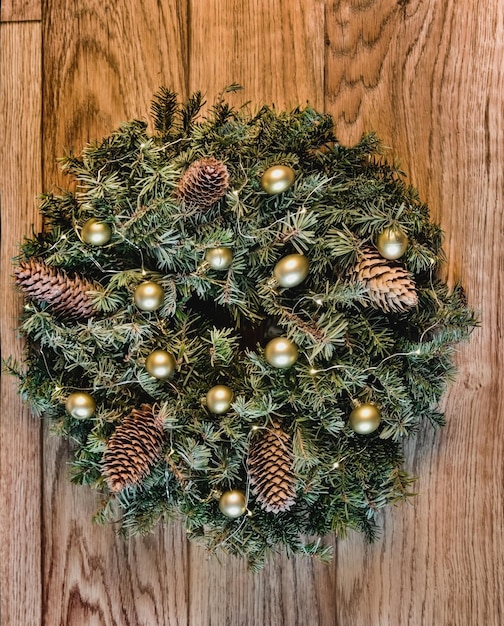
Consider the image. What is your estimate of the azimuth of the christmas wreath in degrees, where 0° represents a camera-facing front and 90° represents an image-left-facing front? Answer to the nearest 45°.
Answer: approximately 0°
